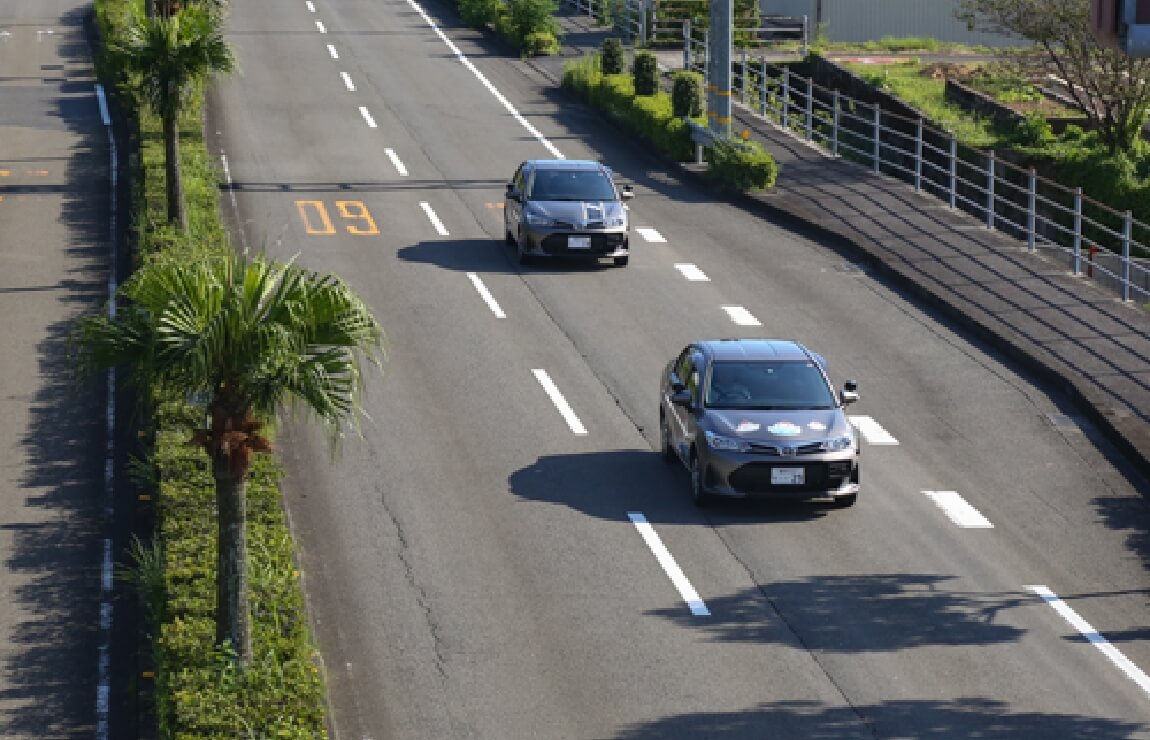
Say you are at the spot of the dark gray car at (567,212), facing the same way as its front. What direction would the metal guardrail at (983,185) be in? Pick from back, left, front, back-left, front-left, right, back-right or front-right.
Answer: back-left

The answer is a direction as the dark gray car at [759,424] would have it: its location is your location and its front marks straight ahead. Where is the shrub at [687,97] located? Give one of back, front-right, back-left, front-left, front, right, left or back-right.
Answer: back

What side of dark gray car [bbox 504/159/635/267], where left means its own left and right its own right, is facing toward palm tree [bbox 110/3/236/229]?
right

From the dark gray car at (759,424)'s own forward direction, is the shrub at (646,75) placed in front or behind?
behind

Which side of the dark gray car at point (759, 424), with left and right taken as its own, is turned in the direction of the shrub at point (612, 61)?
back

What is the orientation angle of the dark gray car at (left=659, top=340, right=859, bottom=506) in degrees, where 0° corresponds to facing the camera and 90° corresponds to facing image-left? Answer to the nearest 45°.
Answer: approximately 0°

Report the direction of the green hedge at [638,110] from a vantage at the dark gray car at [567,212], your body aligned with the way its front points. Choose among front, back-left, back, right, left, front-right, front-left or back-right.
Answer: back

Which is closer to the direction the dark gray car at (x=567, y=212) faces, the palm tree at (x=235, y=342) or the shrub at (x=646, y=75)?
the palm tree

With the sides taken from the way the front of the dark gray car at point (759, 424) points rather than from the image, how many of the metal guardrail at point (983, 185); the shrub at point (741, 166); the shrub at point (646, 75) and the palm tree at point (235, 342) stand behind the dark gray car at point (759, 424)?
3

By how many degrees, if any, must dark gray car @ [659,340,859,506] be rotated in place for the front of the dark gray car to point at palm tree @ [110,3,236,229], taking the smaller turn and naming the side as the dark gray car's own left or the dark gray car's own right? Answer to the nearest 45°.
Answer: approximately 135° to the dark gray car's own right
